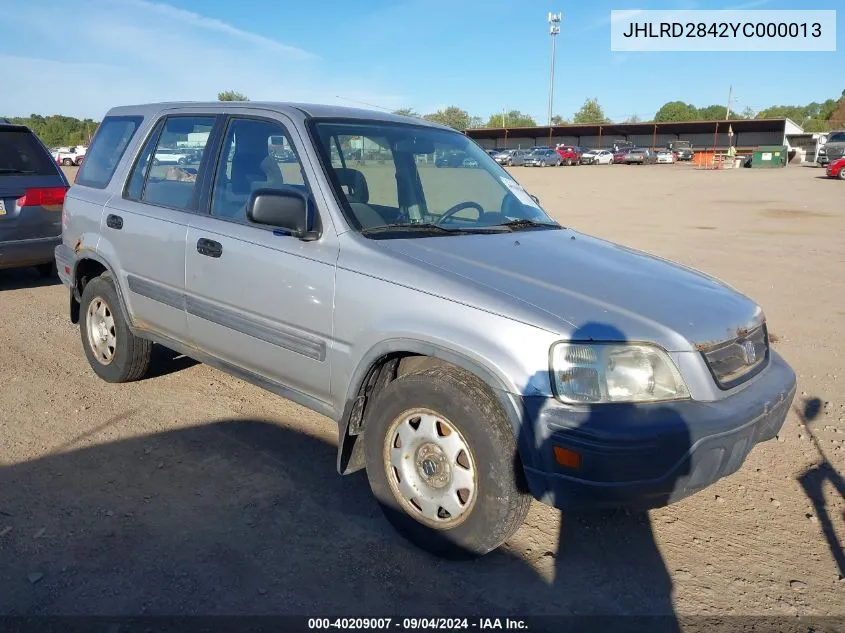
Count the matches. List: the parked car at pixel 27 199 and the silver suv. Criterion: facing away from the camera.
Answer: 1

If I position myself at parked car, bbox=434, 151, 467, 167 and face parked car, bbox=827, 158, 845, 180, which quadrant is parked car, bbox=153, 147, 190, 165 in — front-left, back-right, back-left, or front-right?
back-right

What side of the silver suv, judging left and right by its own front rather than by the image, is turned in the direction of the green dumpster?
left

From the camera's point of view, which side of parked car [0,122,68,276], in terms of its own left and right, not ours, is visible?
back

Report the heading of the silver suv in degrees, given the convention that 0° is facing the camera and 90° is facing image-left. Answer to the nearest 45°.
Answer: approximately 315°

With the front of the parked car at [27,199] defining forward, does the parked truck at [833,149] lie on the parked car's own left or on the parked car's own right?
on the parked car's own right

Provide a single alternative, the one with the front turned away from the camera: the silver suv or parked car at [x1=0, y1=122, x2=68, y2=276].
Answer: the parked car

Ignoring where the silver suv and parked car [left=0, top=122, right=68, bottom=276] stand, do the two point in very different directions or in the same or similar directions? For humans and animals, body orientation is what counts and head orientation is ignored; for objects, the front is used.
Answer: very different directions

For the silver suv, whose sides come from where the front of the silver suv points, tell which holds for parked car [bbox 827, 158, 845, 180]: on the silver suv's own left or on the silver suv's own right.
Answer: on the silver suv's own left
